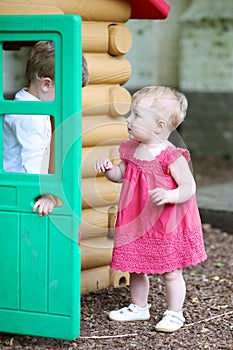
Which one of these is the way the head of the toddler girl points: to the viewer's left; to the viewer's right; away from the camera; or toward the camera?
to the viewer's left

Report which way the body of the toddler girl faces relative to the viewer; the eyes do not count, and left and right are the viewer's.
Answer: facing the viewer and to the left of the viewer
